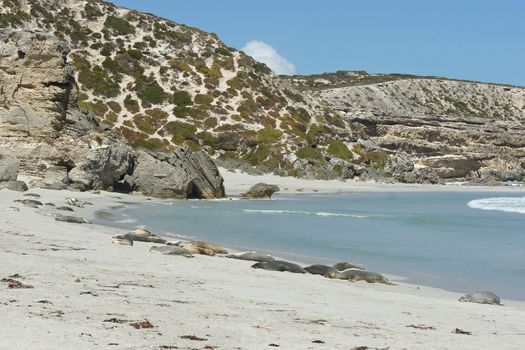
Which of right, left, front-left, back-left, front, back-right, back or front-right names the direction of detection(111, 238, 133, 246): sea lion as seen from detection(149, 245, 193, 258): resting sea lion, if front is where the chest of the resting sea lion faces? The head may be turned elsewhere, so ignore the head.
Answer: front-right

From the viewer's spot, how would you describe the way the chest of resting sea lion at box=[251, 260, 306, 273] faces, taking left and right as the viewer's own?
facing to the left of the viewer

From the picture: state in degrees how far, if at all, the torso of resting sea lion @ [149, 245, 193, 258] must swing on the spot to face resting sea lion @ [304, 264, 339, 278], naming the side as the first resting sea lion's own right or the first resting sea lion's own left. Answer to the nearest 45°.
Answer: approximately 135° to the first resting sea lion's own left

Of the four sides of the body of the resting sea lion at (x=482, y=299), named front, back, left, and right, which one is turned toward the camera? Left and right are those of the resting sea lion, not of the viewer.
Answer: left

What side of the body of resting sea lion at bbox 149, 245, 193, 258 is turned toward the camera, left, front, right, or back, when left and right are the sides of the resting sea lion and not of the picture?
left

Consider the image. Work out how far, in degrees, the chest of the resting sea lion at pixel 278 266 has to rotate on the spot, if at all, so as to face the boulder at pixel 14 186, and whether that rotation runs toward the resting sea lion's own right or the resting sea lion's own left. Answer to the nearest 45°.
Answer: approximately 45° to the resting sea lion's own right

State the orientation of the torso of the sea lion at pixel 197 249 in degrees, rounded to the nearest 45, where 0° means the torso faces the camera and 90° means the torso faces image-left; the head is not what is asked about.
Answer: approximately 90°

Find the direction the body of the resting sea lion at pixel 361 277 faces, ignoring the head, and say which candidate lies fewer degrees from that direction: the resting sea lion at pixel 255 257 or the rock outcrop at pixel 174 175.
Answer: the resting sea lion

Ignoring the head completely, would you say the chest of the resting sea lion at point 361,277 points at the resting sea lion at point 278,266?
yes

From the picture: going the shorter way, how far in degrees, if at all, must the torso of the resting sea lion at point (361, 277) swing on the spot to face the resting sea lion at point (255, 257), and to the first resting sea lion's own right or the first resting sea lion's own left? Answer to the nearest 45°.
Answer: approximately 45° to the first resting sea lion's own right

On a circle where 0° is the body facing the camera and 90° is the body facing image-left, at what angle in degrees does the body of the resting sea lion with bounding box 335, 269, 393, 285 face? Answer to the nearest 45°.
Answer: approximately 90°
